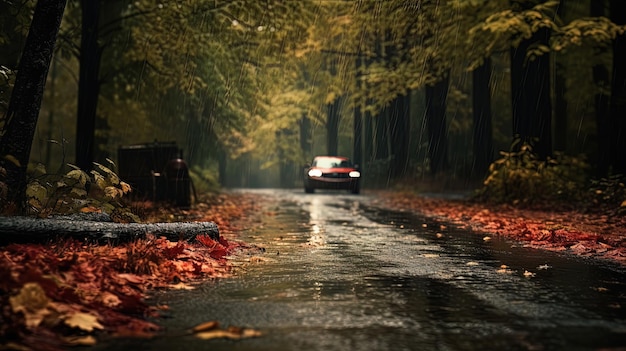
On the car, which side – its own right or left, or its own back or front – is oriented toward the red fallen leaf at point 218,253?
front

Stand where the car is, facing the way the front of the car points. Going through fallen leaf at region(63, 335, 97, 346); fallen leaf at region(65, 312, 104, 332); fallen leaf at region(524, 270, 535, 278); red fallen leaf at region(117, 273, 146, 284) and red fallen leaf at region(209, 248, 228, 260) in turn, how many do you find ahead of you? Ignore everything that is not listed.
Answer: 5

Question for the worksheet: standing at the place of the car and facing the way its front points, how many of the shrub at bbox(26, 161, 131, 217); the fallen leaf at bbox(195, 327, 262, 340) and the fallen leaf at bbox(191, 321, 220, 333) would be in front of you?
3

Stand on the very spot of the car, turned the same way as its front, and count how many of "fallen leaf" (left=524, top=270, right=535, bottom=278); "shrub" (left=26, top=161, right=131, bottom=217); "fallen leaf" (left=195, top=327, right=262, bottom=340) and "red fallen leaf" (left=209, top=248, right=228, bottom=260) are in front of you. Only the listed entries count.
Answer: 4

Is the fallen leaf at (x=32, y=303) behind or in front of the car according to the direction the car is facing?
in front

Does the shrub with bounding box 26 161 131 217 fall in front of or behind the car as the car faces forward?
in front

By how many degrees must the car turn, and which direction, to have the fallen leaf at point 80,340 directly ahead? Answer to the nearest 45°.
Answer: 0° — it already faces it

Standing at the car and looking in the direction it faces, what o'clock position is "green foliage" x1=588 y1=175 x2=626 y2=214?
The green foliage is roughly at 11 o'clock from the car.

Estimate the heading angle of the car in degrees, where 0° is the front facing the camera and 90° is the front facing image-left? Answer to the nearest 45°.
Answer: approximately 0°

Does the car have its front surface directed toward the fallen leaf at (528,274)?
yes

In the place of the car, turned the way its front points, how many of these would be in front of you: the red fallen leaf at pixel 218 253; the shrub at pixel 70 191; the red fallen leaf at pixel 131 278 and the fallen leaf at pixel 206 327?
4

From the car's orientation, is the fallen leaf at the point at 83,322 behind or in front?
in front

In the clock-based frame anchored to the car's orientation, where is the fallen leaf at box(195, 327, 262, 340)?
The fallen leaf is roughly at 12 o'clock from the car.
